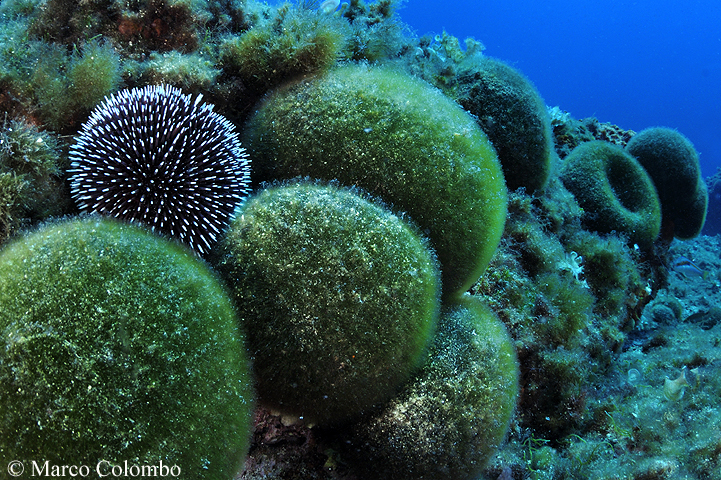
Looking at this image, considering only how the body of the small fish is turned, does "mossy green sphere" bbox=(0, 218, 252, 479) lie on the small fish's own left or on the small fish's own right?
on the small fish's own left

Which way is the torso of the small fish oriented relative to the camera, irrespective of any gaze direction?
to the viewer's left
